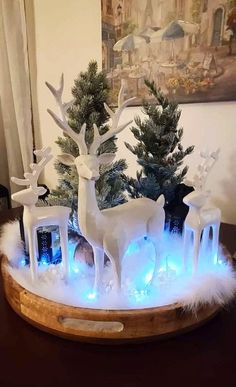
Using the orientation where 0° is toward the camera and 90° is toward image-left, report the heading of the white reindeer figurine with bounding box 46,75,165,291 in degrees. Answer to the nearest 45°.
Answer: approximately 45°

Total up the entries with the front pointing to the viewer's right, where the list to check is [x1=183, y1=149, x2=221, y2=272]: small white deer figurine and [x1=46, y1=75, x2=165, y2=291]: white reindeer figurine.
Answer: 0

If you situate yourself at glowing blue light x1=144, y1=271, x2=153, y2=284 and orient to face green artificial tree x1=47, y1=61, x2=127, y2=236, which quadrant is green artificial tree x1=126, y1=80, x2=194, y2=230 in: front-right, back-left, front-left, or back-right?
front-right

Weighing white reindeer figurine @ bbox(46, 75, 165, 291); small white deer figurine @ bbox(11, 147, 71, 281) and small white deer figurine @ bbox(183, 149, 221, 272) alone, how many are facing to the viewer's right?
0

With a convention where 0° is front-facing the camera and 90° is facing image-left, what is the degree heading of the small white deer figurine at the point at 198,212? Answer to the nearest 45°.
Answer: approximately 45°

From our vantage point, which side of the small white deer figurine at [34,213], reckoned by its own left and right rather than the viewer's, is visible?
left
